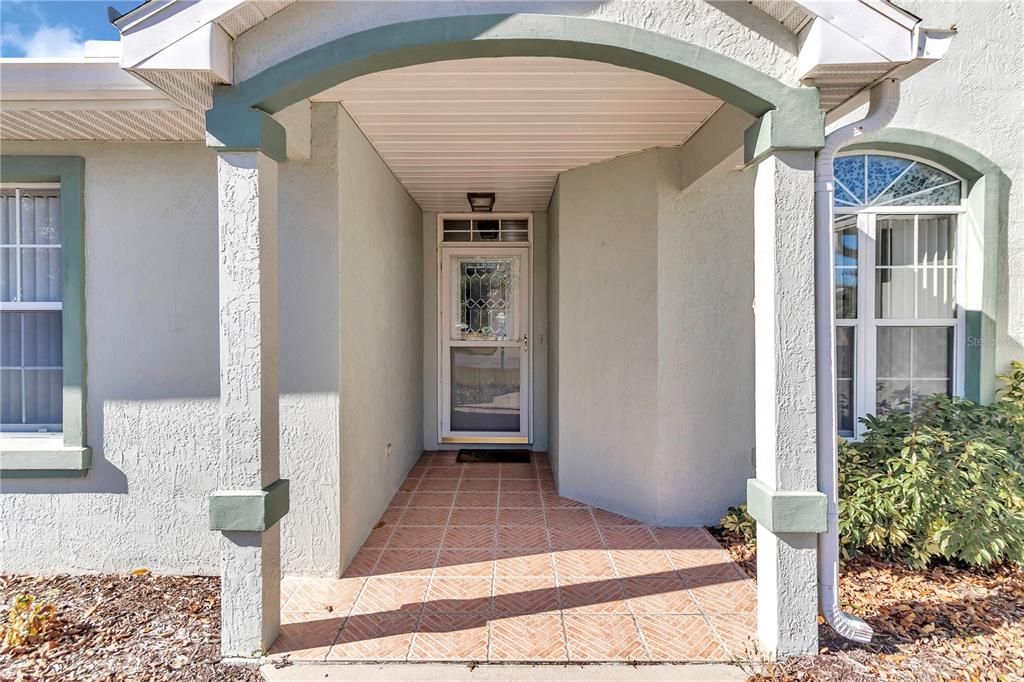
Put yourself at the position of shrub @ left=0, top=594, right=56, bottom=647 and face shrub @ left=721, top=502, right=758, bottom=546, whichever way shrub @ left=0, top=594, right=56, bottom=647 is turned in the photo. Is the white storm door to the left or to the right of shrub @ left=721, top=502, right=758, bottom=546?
left

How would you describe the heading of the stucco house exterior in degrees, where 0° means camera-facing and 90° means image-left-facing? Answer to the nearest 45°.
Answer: approximately 0°

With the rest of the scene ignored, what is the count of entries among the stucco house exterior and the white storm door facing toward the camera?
2

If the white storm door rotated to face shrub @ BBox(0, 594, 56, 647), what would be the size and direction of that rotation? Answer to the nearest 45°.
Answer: approximately 45° to its right

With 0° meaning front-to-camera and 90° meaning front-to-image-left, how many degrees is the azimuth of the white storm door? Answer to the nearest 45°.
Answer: approximately 0°

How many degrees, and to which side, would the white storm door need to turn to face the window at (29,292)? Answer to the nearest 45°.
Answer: approximately 45° to its right
